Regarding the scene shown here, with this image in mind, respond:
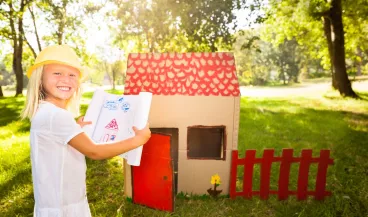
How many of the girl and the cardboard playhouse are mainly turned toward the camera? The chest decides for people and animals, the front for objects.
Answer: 1

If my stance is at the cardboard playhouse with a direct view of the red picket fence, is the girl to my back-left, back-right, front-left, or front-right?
back-right

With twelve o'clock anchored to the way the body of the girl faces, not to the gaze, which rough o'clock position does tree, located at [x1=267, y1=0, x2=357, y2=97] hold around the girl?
The tree is roughly at 12 o'clock from the girl.

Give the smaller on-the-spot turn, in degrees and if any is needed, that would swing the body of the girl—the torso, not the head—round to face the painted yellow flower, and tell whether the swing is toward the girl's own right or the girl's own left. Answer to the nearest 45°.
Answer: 0° — they already face it

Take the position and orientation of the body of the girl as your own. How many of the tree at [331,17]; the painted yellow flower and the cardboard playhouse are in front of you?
3

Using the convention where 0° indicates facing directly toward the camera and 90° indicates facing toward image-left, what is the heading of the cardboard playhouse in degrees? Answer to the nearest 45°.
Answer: approximately 0°

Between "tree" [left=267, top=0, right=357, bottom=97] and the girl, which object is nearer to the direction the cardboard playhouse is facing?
the girl

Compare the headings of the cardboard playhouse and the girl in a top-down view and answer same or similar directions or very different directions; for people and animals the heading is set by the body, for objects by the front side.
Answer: very different directions

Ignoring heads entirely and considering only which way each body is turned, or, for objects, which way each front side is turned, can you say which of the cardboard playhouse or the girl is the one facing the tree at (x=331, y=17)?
the girl

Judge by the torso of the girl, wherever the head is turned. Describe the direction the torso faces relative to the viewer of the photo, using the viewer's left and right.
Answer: facing away from the viewer and to the right of the viewer

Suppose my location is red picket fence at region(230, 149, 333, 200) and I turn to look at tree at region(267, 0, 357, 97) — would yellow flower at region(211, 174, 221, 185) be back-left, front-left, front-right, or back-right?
back-left

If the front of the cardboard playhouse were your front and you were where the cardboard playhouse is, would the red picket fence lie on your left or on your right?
on your left
